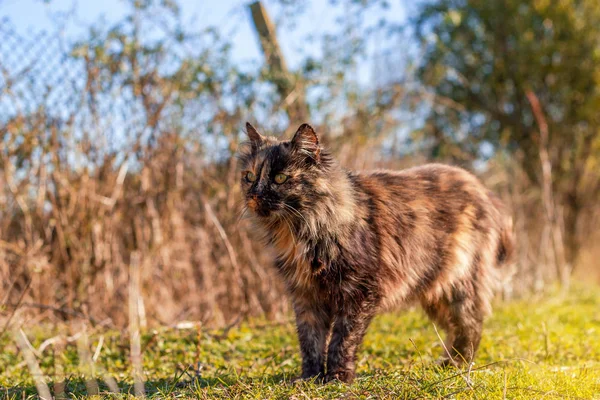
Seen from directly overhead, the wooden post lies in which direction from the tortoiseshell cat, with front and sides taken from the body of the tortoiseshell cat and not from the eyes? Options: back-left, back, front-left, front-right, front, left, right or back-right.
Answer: back-right

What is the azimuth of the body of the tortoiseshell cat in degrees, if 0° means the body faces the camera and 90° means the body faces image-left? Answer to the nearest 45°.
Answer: approximately 45°
